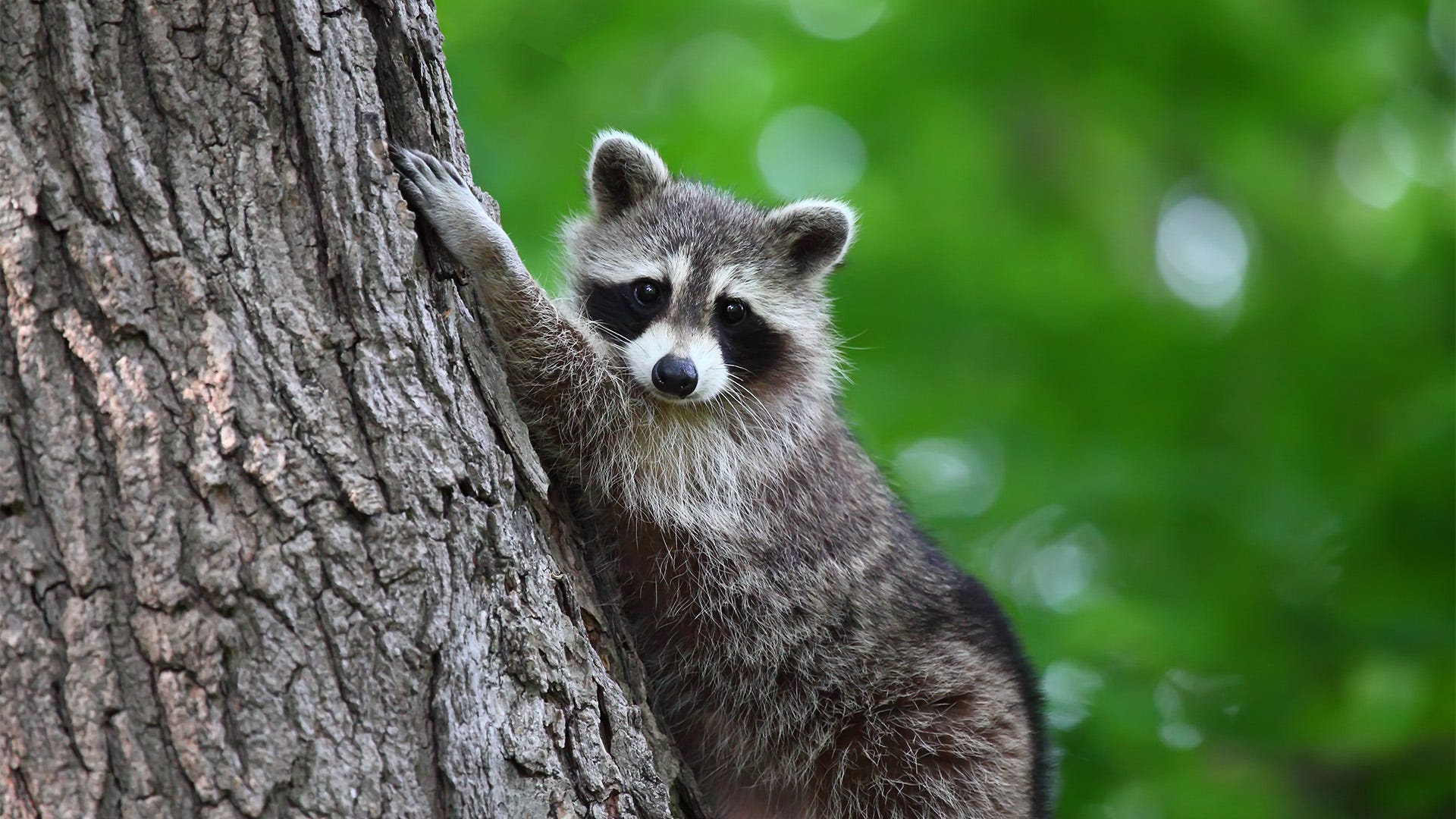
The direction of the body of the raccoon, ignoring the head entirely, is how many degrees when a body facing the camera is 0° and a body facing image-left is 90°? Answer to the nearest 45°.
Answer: approximately 45°
